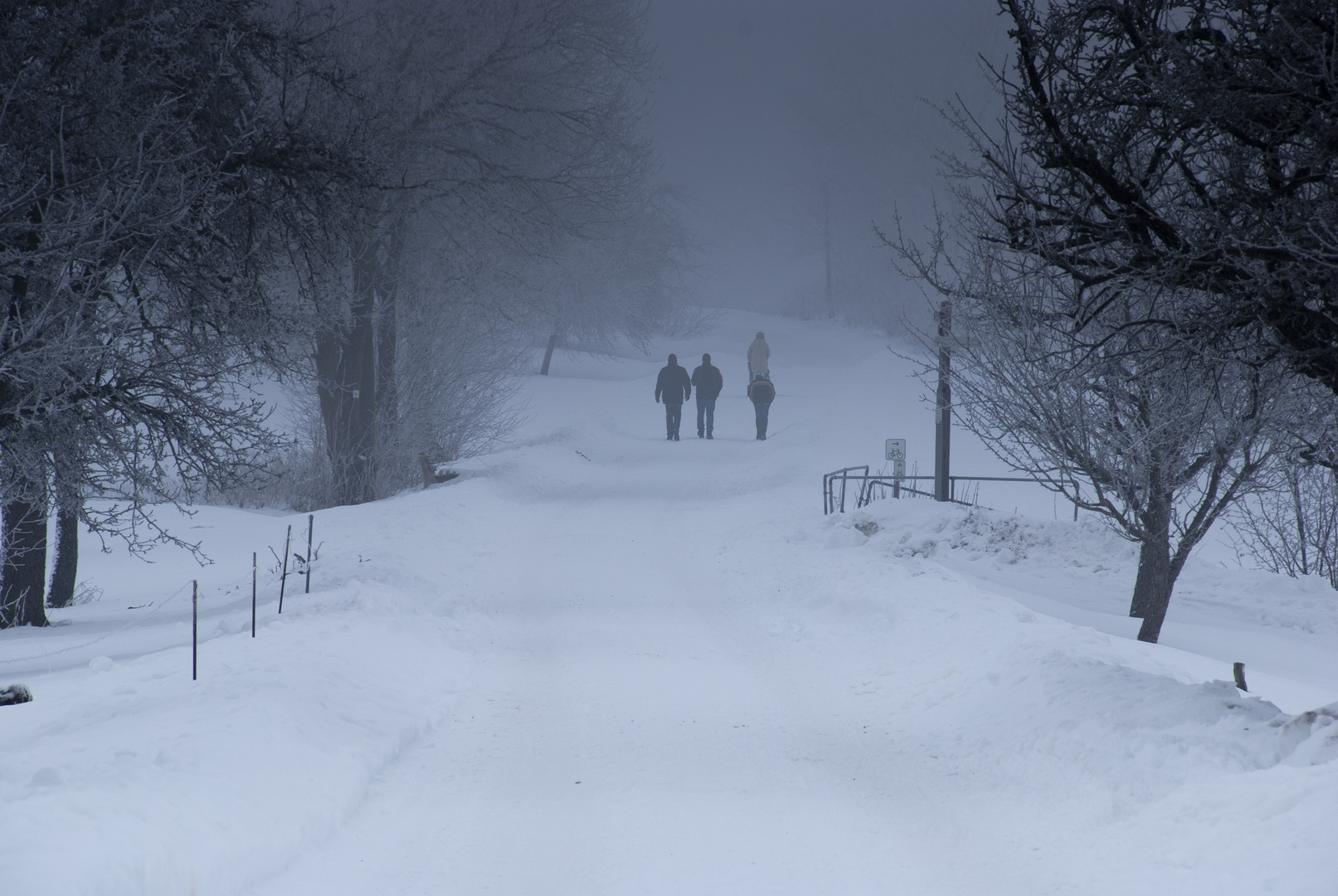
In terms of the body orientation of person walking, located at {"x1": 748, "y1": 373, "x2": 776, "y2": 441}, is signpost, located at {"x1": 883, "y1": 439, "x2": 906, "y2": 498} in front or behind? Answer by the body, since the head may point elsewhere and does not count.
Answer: behind

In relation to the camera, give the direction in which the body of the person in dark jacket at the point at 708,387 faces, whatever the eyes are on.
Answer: away from the camera

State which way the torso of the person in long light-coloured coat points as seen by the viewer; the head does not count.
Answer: away from the camera

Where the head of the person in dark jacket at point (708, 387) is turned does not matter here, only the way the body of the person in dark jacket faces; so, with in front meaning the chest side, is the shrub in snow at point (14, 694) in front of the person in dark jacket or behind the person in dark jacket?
behind

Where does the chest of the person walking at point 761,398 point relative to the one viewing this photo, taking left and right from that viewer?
facing away from the viewer

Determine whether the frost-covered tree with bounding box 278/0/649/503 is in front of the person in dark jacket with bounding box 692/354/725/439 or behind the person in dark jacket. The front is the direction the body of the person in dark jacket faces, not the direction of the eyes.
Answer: behind

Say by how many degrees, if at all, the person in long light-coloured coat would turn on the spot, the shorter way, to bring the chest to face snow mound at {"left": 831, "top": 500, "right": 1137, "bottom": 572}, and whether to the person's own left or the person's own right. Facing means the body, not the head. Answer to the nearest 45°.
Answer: approximately 180°

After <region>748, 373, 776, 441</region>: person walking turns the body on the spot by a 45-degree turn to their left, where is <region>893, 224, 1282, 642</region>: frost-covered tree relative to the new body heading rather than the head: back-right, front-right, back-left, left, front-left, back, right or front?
back-left

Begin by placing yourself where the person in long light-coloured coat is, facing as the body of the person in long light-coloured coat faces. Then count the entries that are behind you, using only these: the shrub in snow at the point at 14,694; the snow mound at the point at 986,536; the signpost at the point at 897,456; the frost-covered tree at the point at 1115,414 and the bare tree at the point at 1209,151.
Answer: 5

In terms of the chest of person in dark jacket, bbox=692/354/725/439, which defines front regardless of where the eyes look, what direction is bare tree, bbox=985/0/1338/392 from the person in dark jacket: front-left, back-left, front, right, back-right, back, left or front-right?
back

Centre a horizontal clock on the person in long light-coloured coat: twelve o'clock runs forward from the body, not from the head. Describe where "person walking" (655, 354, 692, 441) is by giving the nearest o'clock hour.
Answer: The person walking is roughly at 8 o'clock from the person in long light-coloured coat.
